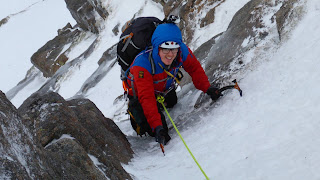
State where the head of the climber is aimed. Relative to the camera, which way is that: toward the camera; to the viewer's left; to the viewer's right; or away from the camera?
toward the camera

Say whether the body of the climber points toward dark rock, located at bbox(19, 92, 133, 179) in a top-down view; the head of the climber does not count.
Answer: no

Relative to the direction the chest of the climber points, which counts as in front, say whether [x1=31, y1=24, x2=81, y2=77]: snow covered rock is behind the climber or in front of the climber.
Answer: behind

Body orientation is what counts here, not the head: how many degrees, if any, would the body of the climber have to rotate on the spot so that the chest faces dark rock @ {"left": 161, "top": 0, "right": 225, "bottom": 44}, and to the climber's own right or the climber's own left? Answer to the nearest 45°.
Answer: approximately 135° to the climber's own left

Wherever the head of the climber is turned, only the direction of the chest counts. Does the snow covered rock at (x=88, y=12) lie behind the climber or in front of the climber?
behind

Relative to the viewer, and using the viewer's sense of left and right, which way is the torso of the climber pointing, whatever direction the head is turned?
facing the viewer and to the right of the viewer

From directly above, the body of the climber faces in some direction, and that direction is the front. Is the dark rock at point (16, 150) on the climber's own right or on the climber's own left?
on the climber's own right

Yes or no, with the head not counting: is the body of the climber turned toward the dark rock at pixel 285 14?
no
